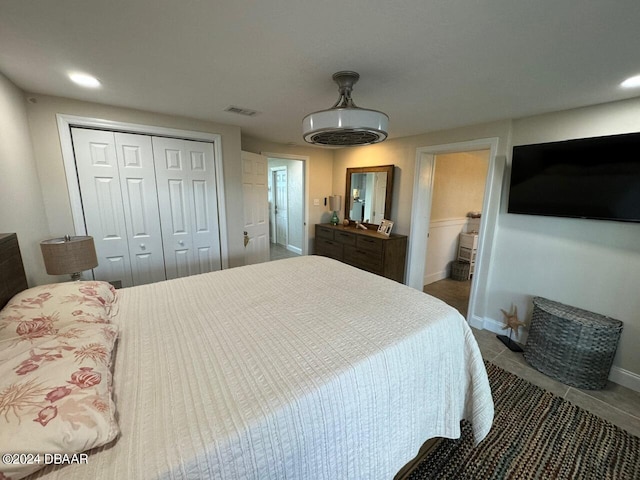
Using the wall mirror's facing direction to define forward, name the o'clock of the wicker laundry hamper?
The wicker laundry hamper is roughly at 9 o'clock from the wall mirror.

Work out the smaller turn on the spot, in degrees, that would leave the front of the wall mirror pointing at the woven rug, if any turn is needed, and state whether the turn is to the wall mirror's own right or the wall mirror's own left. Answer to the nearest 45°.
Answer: approximately 90° to the wall mirror's own left

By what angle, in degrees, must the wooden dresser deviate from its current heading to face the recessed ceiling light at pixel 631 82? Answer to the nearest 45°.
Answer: approximately 90° to its left

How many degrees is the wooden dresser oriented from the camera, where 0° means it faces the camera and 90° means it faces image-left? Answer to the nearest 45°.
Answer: approximately 45°

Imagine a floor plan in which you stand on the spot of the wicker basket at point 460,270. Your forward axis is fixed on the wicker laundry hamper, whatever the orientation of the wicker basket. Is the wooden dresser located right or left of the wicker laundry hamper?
right

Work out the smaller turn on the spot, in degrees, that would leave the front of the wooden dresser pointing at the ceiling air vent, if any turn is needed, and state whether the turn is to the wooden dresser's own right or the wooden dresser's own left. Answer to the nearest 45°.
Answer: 0° — it already faces it
